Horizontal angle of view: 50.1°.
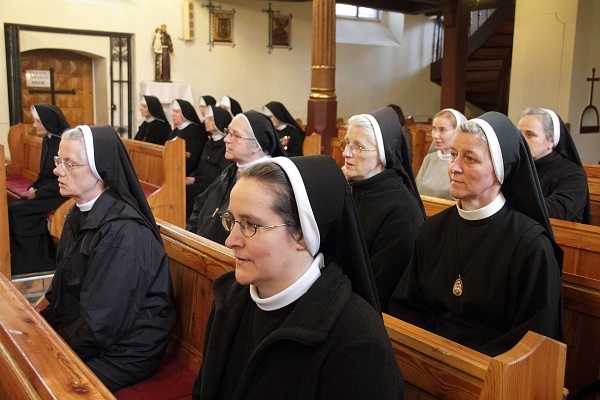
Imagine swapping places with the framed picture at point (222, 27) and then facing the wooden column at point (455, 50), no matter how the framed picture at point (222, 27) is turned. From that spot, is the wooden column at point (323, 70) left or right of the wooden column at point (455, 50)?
right

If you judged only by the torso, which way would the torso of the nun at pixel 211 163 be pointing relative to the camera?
to the viewer's left

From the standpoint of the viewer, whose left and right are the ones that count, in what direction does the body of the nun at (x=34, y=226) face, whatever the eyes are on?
facing to the left of the viewer

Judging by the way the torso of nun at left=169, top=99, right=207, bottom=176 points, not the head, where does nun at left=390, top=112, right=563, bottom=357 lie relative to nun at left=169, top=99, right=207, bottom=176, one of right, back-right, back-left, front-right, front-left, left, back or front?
left

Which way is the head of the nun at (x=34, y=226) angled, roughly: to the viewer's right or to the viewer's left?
to the viewer's left

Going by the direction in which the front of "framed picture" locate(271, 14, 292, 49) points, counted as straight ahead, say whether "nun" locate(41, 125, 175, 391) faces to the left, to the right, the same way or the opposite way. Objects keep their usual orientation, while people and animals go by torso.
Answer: to the right

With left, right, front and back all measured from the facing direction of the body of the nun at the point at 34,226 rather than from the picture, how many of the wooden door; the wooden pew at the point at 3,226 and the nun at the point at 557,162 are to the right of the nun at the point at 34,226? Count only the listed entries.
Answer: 1

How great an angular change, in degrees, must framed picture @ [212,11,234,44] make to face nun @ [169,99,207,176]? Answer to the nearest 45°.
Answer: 0° — it already faces them

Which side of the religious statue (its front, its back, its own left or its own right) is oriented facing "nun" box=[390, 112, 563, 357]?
front

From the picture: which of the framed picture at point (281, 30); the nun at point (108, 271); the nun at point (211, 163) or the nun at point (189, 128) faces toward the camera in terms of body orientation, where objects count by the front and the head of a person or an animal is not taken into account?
the framed picture

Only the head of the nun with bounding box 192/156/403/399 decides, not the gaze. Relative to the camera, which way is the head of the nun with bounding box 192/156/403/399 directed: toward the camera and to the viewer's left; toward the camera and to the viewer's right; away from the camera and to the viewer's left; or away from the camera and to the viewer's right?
toward the camera and to the viewer's left

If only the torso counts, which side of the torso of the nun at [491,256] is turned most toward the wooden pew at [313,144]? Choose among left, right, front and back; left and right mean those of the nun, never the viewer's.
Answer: right

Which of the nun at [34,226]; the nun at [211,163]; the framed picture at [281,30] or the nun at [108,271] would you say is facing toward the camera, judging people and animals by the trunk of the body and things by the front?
the framed picture

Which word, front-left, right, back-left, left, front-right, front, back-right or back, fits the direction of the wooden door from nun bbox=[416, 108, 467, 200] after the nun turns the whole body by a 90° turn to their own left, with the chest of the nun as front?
back

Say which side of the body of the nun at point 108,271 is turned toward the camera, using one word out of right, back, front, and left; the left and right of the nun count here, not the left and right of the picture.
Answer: left

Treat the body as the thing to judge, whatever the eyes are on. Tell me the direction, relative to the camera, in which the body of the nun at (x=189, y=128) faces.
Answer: to the viewer's left
